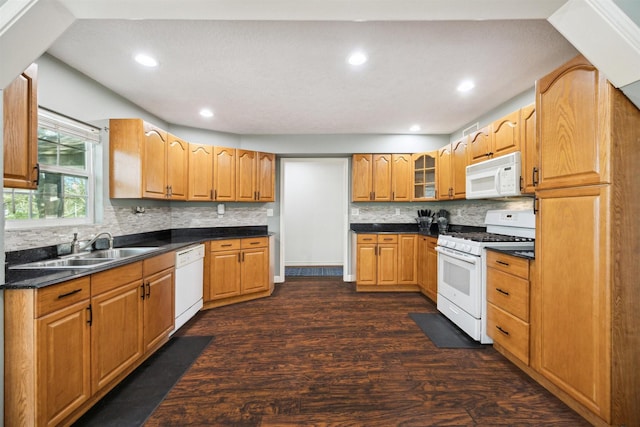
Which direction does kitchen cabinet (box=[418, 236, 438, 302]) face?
to the viewer's left

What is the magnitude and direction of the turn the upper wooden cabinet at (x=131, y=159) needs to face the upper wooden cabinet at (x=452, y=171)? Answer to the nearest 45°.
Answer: approximately 45° to its left

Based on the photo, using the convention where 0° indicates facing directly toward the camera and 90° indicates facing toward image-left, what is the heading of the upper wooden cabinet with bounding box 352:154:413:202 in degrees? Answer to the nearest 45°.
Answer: approximately 0°

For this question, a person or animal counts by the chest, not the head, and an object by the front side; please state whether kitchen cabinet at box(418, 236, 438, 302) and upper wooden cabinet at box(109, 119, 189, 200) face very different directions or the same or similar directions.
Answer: very different directions

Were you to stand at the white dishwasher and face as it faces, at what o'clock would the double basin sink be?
The double basin sink is roughly at 3 o'clock from the white dishwasher.

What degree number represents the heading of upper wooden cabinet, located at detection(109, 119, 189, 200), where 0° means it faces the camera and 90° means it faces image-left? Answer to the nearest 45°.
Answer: approximately 315°
